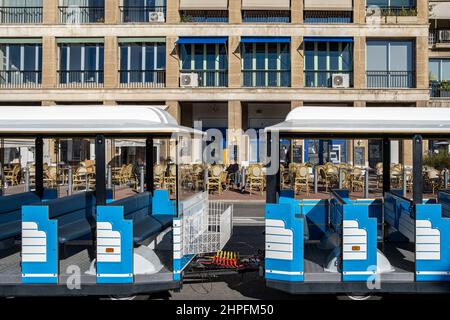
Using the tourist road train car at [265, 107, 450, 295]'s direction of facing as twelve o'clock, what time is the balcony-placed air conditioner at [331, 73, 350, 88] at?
The balcony-placed air conditioner is roughly at 9 o'clock from the tourist road train car.

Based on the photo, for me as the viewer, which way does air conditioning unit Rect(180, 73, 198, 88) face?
facing the viewer

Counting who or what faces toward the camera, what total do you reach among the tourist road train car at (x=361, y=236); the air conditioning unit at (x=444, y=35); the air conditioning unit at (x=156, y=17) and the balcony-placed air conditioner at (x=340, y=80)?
3

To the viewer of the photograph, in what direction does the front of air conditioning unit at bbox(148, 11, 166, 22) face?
facing the viewer

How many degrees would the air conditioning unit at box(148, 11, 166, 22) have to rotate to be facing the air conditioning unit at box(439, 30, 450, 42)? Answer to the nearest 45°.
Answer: approximately 90° to its left

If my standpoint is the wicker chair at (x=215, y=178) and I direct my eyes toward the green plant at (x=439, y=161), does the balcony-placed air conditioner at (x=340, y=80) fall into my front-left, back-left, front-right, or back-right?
front-left

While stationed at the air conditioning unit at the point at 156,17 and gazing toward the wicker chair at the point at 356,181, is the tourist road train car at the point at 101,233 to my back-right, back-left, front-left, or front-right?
front-right

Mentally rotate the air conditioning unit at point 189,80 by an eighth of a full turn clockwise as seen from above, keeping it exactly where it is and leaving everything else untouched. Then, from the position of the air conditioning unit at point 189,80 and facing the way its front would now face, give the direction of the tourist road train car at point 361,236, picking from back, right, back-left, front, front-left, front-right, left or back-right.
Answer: front-left

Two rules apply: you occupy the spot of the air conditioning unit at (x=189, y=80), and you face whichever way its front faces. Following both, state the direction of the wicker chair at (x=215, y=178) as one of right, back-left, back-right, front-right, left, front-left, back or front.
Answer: front

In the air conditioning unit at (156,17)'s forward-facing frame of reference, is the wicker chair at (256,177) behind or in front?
in front

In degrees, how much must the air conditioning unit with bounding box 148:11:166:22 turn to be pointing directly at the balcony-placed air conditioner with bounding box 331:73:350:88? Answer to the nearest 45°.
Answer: approximately 90° to its left

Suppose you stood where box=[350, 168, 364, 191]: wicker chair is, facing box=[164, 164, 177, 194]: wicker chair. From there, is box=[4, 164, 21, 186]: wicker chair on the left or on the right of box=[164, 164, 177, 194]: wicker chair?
right

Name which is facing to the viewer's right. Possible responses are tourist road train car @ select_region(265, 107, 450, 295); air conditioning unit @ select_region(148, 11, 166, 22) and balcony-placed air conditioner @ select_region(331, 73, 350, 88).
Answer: the tourist road train car

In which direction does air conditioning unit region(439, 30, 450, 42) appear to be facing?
toward the camera

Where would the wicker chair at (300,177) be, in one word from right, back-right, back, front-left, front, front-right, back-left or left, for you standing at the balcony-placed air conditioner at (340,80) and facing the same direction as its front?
front

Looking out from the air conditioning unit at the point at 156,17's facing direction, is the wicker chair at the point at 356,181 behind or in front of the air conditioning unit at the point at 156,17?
in front

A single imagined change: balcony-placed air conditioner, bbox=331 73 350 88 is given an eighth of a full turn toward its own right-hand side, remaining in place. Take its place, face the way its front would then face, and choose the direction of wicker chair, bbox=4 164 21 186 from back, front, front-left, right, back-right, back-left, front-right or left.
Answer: front

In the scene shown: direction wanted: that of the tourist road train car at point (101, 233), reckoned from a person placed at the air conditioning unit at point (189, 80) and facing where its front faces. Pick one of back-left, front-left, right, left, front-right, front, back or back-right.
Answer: front
